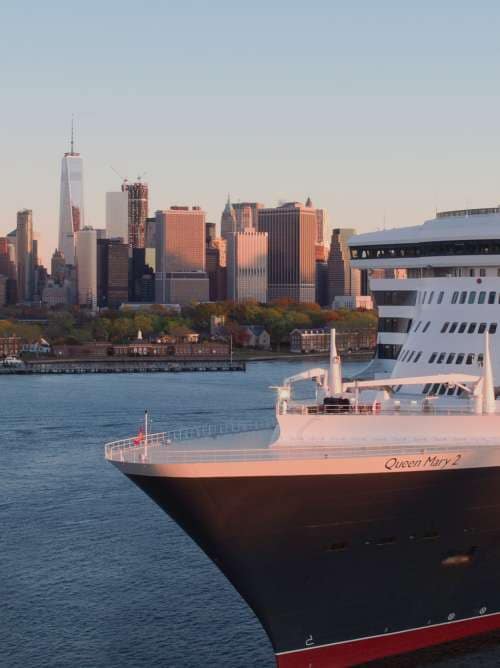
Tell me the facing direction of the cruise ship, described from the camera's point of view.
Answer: facing the viewer and to the left of the viewer
